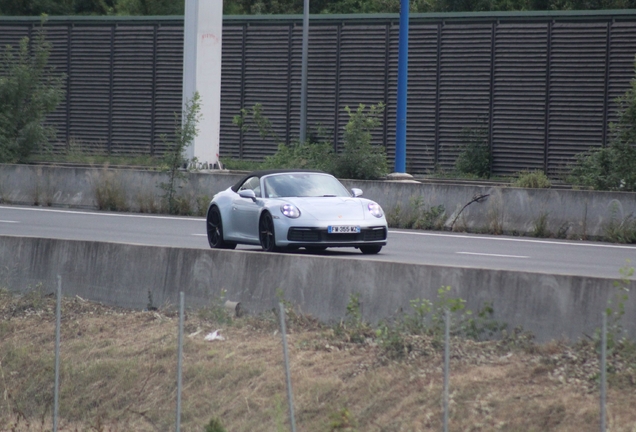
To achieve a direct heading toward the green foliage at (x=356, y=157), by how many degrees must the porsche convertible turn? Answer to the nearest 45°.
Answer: approximately 135° to its left

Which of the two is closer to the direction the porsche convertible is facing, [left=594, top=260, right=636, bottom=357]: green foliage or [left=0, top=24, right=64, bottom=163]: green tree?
the green foliage

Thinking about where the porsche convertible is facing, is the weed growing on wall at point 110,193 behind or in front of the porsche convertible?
behind

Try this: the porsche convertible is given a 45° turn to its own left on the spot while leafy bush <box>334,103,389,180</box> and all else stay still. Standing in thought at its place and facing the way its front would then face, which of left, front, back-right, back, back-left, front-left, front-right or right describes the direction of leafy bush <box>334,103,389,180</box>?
left

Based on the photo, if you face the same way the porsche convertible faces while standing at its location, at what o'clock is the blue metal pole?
The blue metal pole is roughly at 8 o'clock from the porsche convertible.

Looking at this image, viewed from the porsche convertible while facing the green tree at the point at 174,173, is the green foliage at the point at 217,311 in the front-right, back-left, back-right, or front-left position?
back-left

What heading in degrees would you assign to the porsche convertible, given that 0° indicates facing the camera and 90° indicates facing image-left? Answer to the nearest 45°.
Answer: approximately 315°

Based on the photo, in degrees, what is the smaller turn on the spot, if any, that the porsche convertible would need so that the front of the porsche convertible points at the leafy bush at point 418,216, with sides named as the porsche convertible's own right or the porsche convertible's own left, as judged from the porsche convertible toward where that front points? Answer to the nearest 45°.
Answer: approximately 135° to the porsche convertible's own left

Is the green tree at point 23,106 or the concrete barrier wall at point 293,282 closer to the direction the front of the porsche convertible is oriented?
the concrete barrier wall

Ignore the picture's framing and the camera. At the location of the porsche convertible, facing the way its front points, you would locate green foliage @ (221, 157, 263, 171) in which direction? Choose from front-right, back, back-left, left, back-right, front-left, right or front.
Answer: back-left

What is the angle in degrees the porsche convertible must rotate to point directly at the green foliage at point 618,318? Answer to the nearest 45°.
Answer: approximately 45° to its right
